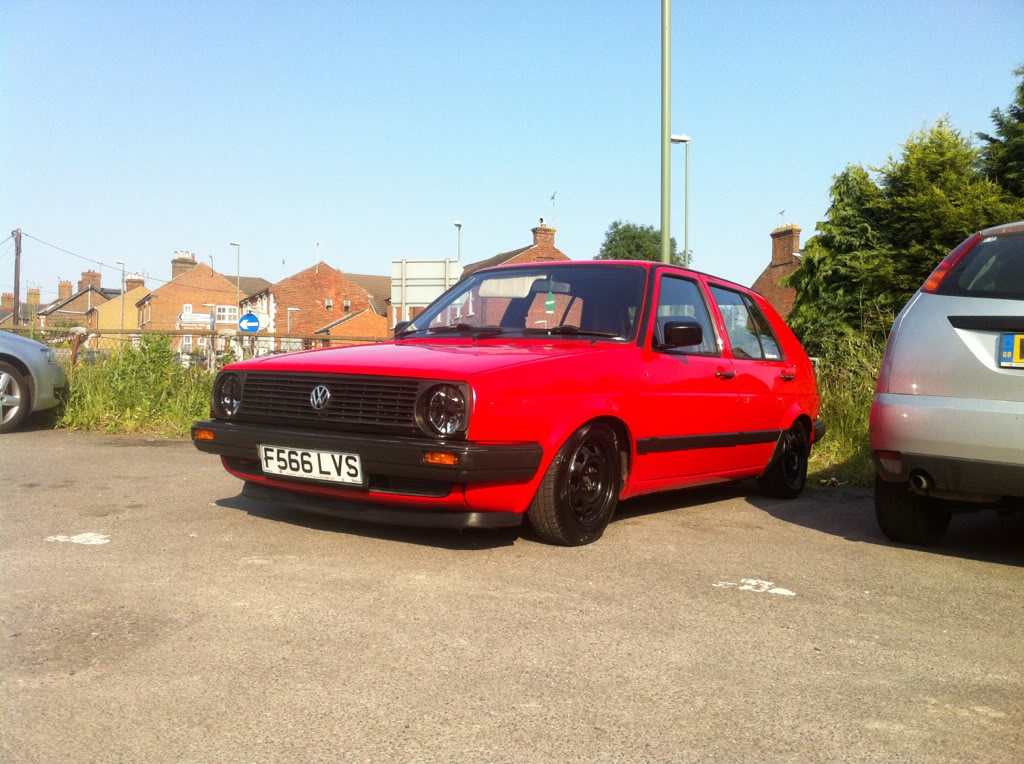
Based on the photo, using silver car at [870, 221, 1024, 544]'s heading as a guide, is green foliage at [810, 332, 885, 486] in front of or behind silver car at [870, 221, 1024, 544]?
in front

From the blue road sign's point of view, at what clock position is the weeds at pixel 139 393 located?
The weeds is roughly at 12 o'clock from the blue road sign.

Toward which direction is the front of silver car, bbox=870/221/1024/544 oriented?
away from the camera

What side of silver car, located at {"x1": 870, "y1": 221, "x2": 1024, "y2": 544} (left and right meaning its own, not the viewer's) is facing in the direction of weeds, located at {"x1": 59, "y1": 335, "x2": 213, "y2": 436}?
left

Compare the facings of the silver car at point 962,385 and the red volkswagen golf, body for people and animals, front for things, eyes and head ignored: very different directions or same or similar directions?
very different directions

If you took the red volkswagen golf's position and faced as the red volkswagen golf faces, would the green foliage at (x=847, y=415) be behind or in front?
behind

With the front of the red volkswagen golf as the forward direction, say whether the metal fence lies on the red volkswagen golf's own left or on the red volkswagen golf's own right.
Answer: on the red volkswagen golf's own right

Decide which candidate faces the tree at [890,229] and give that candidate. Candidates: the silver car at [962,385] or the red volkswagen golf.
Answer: the silver car

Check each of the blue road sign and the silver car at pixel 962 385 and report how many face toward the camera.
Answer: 1

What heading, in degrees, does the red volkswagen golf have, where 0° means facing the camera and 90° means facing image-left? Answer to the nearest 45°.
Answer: approximately 45°

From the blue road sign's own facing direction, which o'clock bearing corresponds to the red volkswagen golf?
The red volkswagen golf is roughly at 12 o'clock from the blue road sign.
